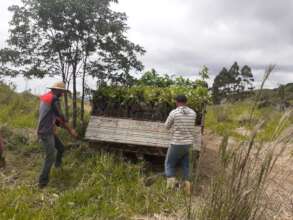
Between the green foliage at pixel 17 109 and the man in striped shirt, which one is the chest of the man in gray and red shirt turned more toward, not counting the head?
the man in striped shirt

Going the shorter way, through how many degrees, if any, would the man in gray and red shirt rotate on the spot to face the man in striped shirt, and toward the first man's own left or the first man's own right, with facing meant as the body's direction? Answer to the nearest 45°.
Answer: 0° — they already face them

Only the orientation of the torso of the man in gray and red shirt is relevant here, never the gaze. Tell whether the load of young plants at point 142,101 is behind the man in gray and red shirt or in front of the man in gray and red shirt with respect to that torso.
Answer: in front

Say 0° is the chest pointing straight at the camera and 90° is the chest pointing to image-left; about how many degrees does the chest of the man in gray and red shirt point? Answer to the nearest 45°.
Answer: approximately 270°

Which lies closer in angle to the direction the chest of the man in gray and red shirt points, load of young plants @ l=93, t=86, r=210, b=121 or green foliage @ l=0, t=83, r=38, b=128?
the load of young plants
